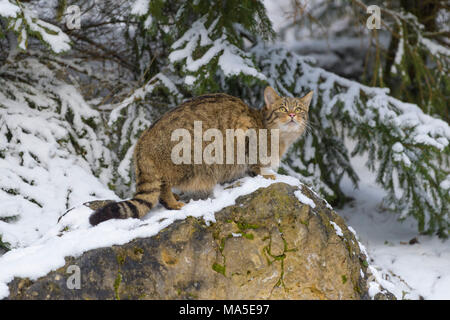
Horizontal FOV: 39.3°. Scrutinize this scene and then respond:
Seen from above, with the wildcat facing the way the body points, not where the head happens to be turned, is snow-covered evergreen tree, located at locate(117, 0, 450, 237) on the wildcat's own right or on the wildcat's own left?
on the wildcat's own left

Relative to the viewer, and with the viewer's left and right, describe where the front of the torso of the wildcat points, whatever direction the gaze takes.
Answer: facing to the right of the viewer

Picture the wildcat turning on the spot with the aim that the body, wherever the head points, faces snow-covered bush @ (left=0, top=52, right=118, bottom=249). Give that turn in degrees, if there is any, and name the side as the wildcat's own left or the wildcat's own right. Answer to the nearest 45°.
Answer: approximately 135° to the wildcat's own left

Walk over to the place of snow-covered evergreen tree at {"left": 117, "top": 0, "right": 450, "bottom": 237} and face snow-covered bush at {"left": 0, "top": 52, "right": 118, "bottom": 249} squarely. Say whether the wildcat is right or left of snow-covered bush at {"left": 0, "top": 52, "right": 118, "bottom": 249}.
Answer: left
